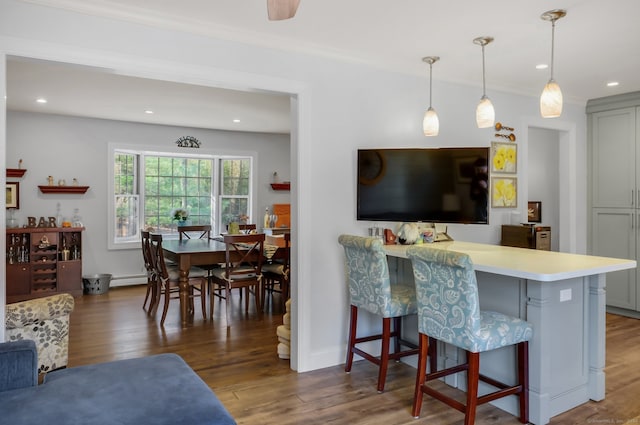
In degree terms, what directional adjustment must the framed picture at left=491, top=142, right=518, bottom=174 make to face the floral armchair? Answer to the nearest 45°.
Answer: approximately 45° to its right

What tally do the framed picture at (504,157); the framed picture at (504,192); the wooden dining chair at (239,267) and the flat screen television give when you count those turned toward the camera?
3

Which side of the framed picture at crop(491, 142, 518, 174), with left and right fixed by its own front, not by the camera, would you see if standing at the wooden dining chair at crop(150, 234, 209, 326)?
right

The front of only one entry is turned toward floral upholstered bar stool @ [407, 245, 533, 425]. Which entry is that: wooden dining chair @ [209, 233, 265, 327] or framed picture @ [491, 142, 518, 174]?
the framed picture

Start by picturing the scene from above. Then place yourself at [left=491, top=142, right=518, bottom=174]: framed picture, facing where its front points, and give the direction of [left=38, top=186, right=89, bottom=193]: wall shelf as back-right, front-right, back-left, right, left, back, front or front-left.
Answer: right

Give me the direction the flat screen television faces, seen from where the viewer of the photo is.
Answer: facing the viewer

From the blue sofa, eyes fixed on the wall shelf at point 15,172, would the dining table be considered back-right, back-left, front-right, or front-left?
front-right

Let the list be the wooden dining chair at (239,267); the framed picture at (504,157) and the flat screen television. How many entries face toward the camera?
2

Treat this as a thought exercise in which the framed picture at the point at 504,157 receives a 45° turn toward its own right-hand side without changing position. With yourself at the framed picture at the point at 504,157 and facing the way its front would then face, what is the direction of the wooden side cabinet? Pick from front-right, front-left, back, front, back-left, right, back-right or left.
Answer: front-right

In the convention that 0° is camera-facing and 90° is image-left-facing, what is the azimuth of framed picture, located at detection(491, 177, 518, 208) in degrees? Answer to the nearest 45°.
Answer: approximately 0°

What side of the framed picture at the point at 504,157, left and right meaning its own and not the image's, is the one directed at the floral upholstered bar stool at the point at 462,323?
front

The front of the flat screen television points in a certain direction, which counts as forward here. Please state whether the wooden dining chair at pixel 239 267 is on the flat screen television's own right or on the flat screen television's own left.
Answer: on the flat screen television's own right

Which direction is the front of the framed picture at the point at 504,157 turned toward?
toward the camera
